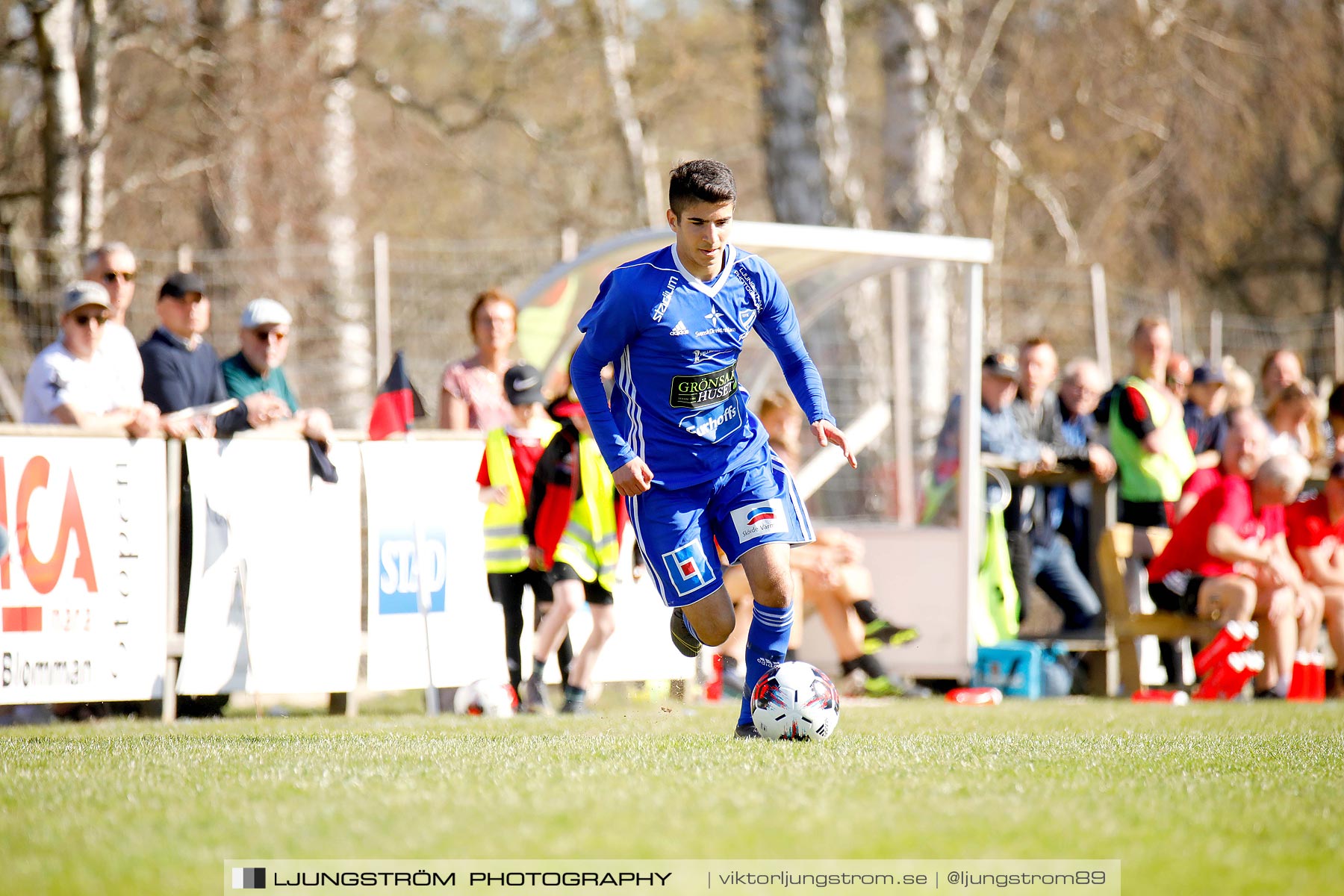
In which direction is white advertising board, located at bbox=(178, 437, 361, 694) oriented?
toward the camera

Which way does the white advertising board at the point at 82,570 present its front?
toward the camera

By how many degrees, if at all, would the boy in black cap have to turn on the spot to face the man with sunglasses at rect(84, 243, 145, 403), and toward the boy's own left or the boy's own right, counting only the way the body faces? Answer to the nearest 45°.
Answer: approximately 135° to the boy's own right

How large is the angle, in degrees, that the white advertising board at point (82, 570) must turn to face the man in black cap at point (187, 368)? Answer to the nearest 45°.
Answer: approximately 135° to its left

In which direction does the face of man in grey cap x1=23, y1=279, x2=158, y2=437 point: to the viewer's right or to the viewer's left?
to the viewer's right

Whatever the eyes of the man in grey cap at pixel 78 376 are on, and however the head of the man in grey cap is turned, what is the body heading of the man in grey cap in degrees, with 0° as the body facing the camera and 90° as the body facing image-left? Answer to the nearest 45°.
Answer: approximately 315°

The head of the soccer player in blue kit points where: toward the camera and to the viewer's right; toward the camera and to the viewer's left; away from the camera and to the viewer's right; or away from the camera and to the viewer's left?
toward the camera and to the viewer's right

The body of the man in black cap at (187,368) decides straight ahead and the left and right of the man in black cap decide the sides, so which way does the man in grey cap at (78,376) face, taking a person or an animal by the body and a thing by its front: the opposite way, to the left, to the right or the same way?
the same way

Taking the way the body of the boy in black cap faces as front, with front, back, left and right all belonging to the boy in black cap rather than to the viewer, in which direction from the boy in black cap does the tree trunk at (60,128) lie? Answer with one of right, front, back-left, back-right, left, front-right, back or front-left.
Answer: back

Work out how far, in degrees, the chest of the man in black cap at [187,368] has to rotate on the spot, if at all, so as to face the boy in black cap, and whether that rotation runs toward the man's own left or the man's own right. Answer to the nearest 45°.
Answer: approximately 45° to the man's own left

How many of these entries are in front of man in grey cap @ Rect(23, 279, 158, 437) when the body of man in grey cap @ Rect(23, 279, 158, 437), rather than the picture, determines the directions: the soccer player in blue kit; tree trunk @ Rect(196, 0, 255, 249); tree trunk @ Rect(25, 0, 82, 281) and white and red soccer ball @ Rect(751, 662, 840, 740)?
2

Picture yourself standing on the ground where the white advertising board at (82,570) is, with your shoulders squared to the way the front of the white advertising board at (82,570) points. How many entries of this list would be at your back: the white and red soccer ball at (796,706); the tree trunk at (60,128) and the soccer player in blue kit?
1
